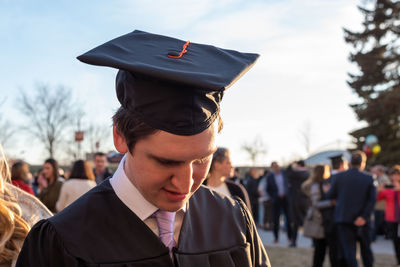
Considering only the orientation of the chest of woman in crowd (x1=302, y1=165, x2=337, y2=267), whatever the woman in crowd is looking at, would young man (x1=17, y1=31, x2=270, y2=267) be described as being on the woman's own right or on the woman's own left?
on the woman's own right

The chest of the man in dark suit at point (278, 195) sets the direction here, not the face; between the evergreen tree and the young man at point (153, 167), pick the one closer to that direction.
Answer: the young man

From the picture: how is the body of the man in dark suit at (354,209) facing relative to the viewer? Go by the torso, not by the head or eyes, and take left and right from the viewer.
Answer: facing away from the viewer

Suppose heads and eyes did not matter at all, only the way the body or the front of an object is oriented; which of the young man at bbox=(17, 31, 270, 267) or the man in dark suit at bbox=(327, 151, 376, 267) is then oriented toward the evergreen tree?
the man in dark suit

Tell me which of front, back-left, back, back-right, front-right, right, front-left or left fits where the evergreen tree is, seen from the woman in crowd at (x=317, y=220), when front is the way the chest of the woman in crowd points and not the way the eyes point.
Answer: left

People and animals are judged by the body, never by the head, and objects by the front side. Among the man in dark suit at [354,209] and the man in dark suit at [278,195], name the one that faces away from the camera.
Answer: the man in dark suit at [354,209]
